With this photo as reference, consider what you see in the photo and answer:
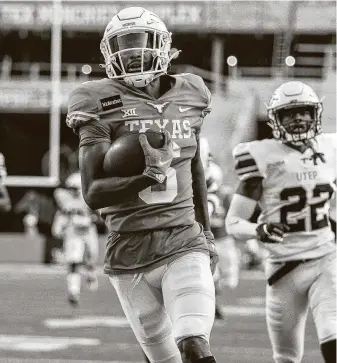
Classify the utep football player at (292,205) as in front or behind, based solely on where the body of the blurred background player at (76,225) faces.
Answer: in front

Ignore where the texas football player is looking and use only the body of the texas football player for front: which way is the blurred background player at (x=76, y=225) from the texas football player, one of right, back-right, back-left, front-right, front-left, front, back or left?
back

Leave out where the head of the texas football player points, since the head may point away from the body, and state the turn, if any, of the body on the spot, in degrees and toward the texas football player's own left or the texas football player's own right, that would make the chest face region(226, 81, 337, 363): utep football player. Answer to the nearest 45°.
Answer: approximately 135° to the texas football player's own left

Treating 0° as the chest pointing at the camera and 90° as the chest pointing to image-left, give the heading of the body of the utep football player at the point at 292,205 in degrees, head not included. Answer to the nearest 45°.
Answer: approximately 0°

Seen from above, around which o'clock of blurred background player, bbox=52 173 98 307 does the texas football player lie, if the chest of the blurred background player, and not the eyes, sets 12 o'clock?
The texas football player is roughly at 12 o'clock from the blurred background player.

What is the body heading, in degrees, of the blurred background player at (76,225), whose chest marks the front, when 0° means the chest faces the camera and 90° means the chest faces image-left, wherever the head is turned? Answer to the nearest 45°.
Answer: approximately 0°
